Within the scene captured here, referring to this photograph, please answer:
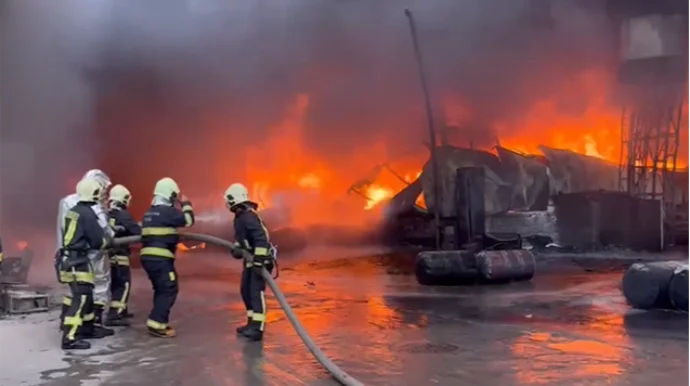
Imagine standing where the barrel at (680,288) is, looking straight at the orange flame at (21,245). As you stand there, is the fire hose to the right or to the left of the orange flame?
left

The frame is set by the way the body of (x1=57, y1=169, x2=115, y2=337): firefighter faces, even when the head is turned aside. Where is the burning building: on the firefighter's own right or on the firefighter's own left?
on the firefighter's own left

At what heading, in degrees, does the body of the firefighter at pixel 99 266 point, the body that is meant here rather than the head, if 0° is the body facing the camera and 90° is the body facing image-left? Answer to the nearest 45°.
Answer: approximately 270°

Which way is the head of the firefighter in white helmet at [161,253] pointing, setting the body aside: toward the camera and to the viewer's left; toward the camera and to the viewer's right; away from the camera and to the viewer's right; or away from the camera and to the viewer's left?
away from the camera and to the viewer's right

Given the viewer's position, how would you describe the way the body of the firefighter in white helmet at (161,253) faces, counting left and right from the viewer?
facing away from the viewer and to the right of the viewer

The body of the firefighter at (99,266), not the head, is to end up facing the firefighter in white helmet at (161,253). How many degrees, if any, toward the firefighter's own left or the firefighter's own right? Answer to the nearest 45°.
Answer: approximately 45° to the firefighter's own right

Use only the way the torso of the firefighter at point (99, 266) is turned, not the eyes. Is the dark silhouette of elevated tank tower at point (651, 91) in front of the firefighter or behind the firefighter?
in front

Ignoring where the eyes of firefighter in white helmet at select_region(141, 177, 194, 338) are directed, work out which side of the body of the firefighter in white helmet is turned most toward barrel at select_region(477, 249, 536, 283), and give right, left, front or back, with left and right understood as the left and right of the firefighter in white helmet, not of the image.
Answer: front
